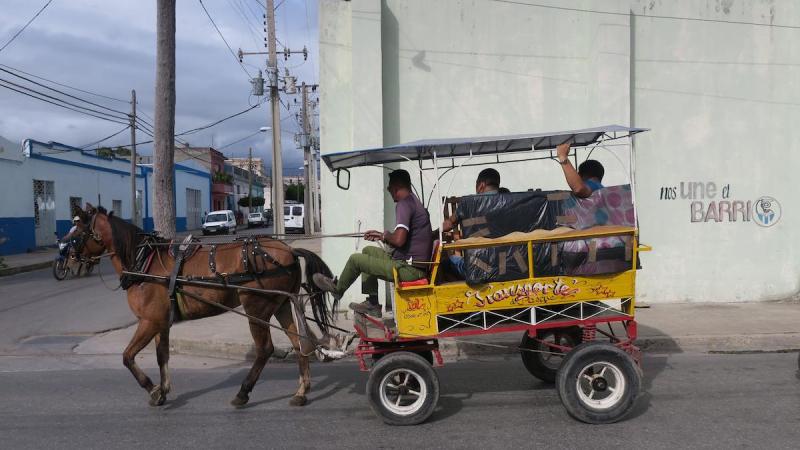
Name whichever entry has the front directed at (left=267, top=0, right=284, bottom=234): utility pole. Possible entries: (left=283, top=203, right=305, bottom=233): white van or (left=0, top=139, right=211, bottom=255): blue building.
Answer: the blue building

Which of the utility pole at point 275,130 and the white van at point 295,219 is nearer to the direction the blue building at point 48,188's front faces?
the utility pole

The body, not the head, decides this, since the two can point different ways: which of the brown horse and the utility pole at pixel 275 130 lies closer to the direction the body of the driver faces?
the brown horse

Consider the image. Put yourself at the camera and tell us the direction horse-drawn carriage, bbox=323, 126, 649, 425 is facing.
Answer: facing to the left of the viewer

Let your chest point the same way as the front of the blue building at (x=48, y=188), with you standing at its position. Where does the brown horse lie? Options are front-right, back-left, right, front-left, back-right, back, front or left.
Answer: front-right

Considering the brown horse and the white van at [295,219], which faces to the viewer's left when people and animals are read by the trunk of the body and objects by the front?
the brown horse

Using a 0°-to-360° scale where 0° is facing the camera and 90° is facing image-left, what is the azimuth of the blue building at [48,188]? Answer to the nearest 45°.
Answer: approximately 315°

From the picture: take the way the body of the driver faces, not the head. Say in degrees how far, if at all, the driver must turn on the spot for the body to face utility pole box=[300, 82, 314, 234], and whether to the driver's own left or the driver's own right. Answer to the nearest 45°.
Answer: approximately 90° to the driver's own right

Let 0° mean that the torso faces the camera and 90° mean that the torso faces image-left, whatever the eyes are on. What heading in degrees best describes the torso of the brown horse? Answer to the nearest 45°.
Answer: approximately 90°

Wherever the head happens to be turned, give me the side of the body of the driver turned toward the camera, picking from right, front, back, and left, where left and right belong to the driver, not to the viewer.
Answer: left
